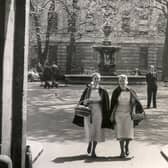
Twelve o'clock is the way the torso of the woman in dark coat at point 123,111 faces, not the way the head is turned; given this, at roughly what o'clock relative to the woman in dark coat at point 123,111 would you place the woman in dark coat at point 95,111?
the woman in dark coat at point 95,111 is roughly at 3 o'clock from the woman in dark coat at point 123,111.

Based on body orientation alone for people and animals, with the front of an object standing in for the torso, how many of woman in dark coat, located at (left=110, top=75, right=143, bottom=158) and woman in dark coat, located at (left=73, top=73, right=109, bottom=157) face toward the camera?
2

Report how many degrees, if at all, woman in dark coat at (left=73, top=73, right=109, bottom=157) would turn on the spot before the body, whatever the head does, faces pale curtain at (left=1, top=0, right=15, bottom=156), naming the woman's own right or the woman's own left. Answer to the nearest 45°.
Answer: approximately 45° to the woman's own right

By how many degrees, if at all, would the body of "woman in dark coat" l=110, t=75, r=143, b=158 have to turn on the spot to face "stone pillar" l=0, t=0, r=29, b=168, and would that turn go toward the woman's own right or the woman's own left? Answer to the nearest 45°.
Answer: approximately 45° to the woman's own right

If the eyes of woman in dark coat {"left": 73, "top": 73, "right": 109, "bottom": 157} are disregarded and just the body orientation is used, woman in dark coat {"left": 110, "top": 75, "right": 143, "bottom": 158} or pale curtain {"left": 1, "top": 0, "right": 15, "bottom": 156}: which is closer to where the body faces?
the pale curtain

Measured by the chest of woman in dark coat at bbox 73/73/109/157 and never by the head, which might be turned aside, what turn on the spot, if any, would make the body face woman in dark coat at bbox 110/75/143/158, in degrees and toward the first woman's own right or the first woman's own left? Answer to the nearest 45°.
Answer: approximately 90° to the first woman's own left

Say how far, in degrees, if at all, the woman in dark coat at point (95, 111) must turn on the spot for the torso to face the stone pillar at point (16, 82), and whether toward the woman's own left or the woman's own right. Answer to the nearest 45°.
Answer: approximately 45° to the woman's own right

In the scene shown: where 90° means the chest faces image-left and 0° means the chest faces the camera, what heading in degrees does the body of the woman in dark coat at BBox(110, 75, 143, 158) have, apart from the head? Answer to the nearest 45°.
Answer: approximately 0°

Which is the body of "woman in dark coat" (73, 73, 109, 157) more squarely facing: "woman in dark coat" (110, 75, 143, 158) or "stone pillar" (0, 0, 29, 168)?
the stone pillar
